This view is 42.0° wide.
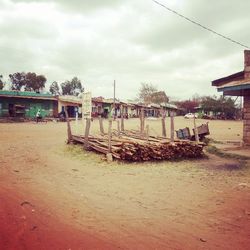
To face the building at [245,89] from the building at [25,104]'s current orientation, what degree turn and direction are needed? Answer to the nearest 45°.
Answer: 0° — it already faces it

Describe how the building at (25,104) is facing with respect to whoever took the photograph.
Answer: facing the viewer

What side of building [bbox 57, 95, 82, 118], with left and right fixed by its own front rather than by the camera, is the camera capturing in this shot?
front

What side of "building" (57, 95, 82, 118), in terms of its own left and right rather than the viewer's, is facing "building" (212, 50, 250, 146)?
front

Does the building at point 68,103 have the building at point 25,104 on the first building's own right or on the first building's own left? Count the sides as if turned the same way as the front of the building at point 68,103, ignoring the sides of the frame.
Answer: on the first building's own right

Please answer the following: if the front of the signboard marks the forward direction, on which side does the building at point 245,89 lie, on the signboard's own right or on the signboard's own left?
on the signboard's own left

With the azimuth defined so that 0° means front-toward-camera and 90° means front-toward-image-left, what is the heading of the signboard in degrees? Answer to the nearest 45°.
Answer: approximately 0°

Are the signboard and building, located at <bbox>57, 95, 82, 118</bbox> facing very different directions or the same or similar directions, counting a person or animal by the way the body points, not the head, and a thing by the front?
same or similar directions

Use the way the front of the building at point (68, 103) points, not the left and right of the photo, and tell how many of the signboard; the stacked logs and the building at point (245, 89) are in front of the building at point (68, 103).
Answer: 3

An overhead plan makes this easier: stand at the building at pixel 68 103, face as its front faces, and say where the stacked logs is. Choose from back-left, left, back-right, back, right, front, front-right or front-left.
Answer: front

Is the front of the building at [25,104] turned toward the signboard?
yes
